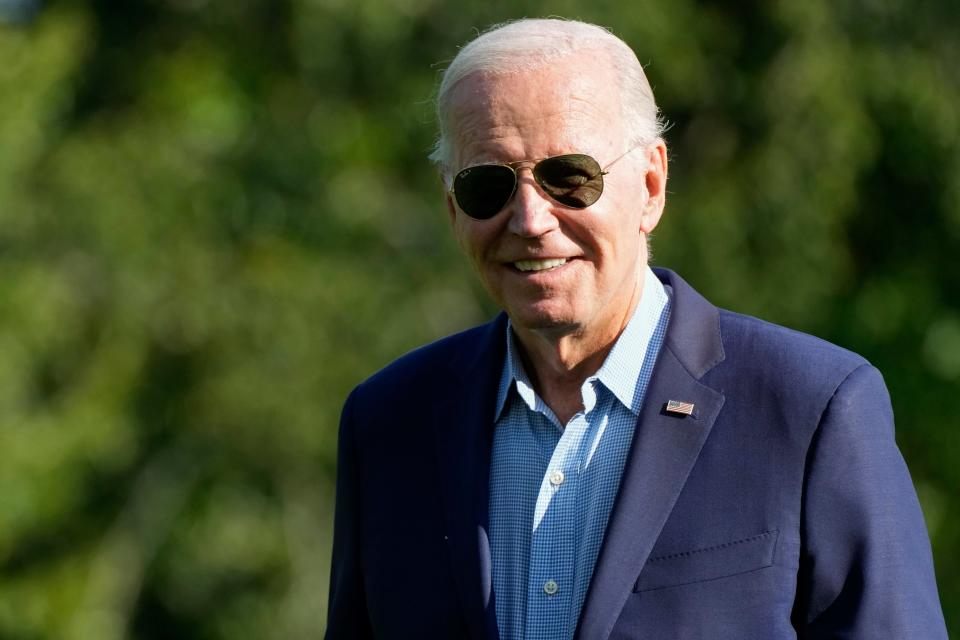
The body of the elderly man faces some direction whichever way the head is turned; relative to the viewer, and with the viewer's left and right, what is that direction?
facing the viewer and to the left of the viewer
